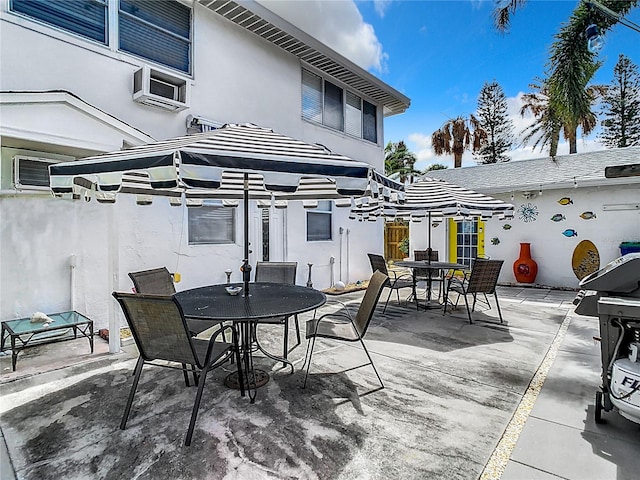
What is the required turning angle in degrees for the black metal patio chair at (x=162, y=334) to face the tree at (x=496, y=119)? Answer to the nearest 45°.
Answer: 0° — it already faces it

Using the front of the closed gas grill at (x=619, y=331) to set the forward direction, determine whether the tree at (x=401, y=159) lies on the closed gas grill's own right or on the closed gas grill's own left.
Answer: on the closed gas grill's own right

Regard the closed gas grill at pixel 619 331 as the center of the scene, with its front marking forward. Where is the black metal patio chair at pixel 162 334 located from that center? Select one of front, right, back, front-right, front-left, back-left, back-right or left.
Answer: front-left

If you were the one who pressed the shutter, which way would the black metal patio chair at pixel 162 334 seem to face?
facing away from the viewer and to the right of the viewer

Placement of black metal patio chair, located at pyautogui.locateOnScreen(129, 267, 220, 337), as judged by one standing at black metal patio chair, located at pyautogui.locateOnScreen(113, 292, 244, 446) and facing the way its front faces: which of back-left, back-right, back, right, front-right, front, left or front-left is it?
front-left

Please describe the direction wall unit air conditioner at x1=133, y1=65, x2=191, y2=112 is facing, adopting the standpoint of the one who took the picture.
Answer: facing the viewer and to the right of the viewer

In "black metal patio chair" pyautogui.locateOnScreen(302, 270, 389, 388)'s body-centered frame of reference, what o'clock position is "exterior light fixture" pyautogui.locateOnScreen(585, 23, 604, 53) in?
The exterior light fixture is roughly at 5 o'clock from the black metal patio chair.

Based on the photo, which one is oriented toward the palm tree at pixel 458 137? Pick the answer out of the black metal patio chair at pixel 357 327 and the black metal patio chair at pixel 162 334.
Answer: the black metal patio chair at pixel 162 334

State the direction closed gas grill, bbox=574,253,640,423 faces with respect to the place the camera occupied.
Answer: facing to the left of the viewer

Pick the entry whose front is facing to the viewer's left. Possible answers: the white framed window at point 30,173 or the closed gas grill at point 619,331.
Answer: the closed gas grill

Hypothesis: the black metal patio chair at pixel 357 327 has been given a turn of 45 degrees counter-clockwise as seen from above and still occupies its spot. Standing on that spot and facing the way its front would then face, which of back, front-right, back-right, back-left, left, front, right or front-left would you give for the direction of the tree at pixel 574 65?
back

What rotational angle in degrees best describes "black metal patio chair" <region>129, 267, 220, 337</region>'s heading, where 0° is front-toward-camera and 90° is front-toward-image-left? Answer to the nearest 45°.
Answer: approximately 315°

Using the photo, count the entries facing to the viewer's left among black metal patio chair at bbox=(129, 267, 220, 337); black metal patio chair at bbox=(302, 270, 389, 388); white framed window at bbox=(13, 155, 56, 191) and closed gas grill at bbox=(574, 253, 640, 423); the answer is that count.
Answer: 2
